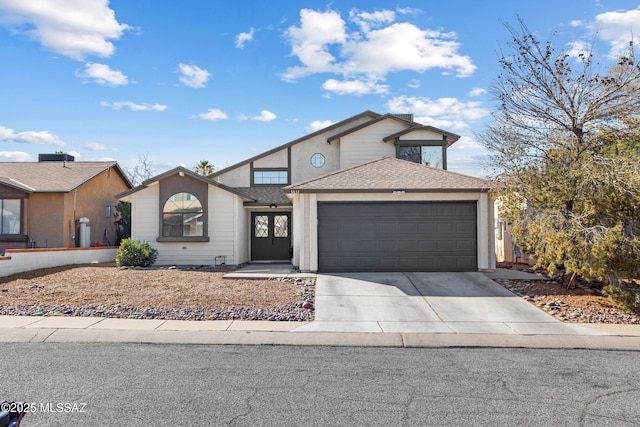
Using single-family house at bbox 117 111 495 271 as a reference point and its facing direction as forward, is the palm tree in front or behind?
behind

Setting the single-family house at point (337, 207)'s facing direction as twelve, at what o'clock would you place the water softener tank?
The water softener tank is roughly at 4 o'clock from the single-family house.

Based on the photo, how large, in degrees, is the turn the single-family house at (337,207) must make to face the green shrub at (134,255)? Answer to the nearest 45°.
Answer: approximately 90° to its right

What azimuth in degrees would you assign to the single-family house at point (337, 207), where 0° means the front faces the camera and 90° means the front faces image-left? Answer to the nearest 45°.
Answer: approximately 0°

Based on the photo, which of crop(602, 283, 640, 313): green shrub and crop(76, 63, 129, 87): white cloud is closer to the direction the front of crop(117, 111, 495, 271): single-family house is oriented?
the green shrub
